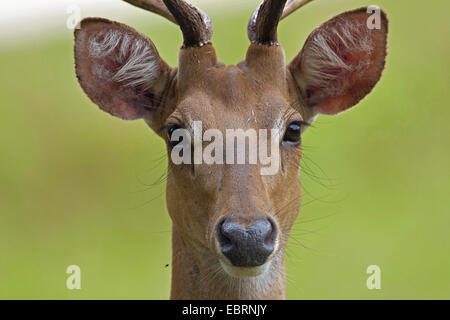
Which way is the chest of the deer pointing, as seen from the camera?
toward the camera
